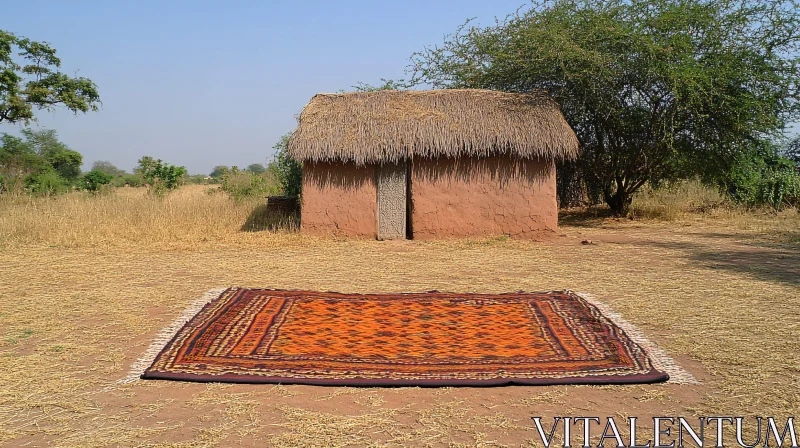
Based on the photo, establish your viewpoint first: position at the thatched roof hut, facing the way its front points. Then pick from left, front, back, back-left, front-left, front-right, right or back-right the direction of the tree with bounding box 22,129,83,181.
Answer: back-right

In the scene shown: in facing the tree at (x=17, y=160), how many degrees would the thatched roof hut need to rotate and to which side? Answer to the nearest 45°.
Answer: approximately 135° to its right

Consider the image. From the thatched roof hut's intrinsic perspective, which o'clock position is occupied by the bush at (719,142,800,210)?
The bush is roughly at 8 o'clock from the thatched roof hut.

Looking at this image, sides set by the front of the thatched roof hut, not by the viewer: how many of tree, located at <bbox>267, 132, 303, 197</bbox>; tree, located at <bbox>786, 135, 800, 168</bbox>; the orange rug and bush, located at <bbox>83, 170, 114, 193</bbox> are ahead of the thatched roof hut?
1

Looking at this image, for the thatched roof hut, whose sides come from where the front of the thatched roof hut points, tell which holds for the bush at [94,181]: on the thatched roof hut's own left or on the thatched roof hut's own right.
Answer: on the thatched roof hut's own right

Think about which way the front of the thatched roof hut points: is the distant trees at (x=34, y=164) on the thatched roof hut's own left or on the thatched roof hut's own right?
on the thatched roof hut's own right

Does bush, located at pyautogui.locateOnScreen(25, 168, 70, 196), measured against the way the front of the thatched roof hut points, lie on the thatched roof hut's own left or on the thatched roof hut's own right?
on the thatched roof hut's own right

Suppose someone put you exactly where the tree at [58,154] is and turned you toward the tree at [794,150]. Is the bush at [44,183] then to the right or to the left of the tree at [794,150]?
right

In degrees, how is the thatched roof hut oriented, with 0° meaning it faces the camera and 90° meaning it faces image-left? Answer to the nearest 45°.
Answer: approximately 0°

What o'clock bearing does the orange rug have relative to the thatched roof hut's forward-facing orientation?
The orange rug is roughly at 12 o'clock from the thatched roof hut.

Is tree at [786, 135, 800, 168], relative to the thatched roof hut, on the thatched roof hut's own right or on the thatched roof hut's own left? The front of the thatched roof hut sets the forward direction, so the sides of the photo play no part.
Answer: on the thatched roof hut's own left

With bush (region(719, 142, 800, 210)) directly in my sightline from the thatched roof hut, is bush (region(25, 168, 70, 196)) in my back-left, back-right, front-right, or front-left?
back-left
